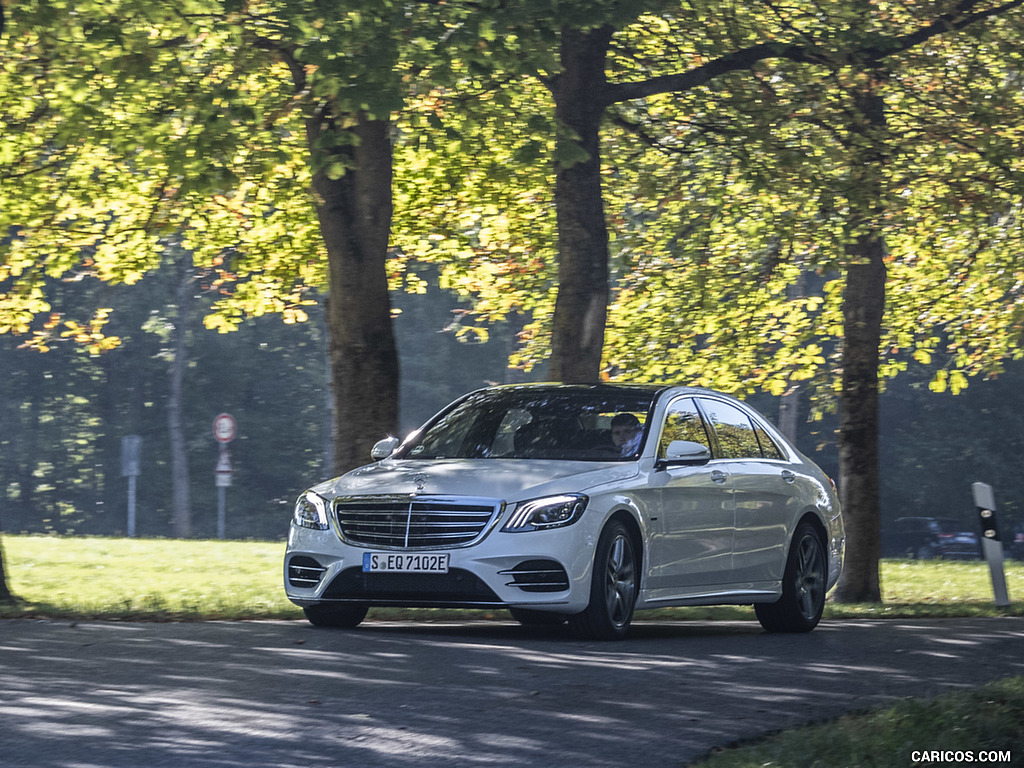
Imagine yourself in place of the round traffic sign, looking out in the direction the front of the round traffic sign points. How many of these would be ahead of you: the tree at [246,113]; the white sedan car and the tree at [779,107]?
3

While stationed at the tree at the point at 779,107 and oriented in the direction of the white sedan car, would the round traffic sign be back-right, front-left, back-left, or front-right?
back-right

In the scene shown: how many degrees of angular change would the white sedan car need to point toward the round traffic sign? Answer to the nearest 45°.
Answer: approximately 135° to its right

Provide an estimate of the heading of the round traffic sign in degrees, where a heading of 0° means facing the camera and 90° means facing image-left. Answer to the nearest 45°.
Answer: approximately 0°

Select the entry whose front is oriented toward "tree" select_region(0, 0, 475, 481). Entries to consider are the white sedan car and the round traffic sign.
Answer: the round traffic sign

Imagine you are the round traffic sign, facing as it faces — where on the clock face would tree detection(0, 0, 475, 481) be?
The tree is roughly at 12 o'clock from the round traffic sign.

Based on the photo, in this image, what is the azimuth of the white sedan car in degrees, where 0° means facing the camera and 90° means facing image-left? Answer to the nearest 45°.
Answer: approximately 45°

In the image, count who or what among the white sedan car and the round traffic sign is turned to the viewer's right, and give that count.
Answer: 0

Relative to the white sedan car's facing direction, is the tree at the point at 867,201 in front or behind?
behind

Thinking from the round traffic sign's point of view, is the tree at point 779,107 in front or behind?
in front

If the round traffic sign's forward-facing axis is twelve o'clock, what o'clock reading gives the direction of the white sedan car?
The white sedan car is roughly at 12 o'clock from the round traffic sign.

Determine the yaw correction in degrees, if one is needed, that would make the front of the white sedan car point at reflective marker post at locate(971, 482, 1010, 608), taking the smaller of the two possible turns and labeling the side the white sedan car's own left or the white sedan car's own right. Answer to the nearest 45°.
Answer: approximately 180°
